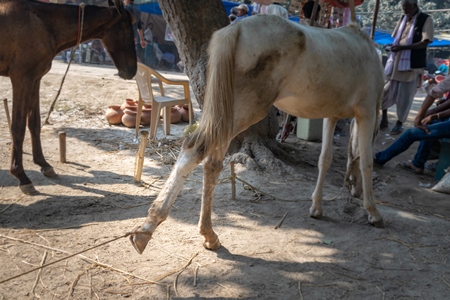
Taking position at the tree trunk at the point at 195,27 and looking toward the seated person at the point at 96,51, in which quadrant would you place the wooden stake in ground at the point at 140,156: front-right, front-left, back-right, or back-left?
back-left

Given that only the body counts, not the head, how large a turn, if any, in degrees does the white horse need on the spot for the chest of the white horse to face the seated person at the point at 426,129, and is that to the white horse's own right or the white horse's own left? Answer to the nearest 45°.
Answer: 0° — it already faces them

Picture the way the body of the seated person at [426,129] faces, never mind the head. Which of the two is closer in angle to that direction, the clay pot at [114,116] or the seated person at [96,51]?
the clay pot

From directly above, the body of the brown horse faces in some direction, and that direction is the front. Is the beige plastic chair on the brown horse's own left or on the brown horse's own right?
on the brown horse's own left

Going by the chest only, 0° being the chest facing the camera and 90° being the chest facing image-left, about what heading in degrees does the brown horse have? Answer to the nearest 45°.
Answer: approximately 270°

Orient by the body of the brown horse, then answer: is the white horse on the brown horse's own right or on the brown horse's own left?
on the brown horse's own right

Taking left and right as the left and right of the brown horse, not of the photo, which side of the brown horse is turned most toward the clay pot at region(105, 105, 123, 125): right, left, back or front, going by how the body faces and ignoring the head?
left

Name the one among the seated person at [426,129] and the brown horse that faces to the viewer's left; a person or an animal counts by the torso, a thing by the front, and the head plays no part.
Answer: the seated person

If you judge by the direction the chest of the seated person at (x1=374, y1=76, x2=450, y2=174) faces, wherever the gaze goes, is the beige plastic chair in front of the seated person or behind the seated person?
in front

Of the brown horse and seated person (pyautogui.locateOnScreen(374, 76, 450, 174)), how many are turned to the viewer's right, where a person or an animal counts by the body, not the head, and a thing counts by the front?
1

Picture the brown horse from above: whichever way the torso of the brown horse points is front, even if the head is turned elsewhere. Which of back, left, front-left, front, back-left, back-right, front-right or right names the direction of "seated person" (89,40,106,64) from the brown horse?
left

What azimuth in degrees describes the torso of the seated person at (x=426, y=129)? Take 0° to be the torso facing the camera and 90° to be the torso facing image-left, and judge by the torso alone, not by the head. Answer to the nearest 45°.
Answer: approximately 90°
